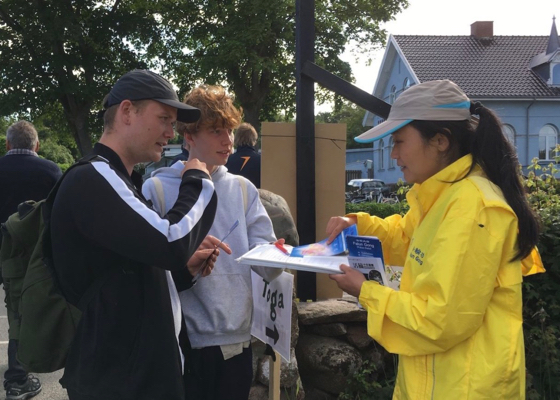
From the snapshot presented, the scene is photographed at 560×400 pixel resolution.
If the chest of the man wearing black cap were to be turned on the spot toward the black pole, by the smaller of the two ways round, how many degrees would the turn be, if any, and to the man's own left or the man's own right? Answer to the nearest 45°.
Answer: approximately 45° to the man's own left

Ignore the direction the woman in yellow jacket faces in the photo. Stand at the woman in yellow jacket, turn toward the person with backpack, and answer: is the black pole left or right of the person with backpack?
right

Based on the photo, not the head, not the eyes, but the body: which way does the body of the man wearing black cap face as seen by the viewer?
to the viewer's right

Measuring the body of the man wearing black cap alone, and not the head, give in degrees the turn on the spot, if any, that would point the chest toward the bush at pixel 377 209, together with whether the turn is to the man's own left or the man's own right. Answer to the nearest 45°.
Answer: approximately 45° to the man's own left

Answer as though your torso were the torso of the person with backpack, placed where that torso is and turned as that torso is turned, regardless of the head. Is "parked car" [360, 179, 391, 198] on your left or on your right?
on your left

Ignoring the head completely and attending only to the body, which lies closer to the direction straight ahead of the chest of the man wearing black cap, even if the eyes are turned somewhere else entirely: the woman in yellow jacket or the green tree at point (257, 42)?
the woman in yellow jacket

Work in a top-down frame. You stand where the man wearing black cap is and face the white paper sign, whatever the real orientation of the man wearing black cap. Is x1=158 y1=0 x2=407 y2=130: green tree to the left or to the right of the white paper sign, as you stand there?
left
